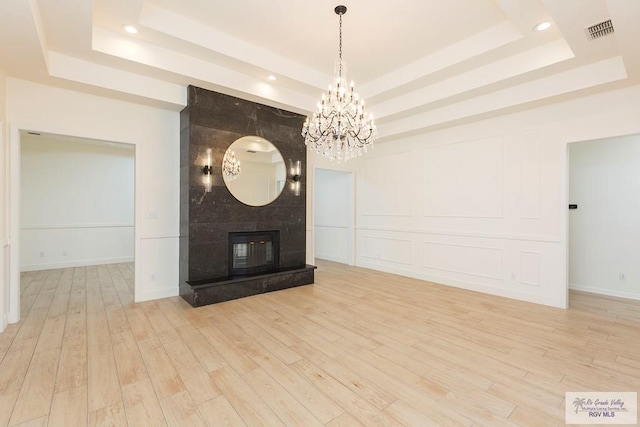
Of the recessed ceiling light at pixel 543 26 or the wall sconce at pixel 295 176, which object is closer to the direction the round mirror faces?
the recessed ceiling light

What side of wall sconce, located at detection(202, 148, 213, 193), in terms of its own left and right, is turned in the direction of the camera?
front

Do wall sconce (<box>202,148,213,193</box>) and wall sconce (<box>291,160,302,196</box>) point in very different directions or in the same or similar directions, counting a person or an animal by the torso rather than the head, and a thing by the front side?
same or similar directions

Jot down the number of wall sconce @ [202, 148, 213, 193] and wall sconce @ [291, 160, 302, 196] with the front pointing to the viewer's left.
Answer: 0

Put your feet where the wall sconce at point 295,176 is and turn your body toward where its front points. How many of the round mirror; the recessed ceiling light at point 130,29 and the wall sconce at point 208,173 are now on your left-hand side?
0

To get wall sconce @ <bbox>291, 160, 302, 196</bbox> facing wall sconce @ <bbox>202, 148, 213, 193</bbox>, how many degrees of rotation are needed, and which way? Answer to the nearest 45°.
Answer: approximately 90° to its right

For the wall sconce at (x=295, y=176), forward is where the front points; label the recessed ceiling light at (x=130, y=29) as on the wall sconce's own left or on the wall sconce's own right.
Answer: on the wall sconce's own right

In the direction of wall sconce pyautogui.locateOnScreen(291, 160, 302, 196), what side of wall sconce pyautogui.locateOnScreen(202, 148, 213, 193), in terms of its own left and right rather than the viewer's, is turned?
left

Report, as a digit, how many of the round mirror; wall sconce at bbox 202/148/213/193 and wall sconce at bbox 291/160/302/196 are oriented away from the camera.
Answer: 0

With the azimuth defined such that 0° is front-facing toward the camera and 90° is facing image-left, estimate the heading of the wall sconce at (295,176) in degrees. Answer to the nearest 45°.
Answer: approximately 315°

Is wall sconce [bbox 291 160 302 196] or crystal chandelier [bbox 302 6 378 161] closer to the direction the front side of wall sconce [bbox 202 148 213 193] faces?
the crystal chandelier

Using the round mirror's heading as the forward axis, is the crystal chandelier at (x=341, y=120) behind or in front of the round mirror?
in front

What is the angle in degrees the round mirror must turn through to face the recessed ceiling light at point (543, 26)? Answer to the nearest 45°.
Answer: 0° — it already faces it

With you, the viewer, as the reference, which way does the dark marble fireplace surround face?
facing the viewer and to the right of the viewer

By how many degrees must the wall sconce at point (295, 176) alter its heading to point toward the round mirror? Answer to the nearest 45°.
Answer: approximately 90° to its right

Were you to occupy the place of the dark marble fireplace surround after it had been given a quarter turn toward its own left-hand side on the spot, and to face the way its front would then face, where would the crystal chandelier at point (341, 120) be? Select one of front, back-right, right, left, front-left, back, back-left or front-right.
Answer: right
